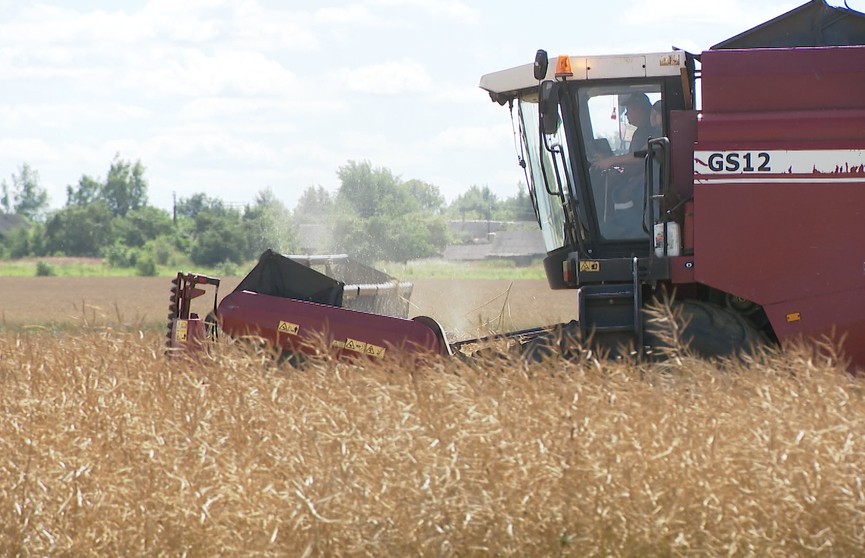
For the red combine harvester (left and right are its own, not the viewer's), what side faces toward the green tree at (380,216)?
right

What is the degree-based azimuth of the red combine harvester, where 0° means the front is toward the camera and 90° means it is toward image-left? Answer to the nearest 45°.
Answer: approximately 90°

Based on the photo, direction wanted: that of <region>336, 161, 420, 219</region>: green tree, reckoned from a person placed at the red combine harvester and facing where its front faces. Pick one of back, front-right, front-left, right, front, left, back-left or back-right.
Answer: right

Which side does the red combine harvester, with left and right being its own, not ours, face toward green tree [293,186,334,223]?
right
